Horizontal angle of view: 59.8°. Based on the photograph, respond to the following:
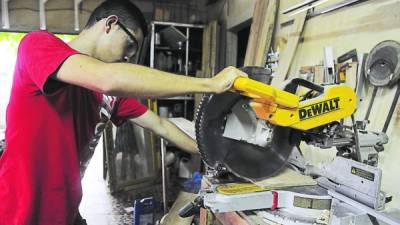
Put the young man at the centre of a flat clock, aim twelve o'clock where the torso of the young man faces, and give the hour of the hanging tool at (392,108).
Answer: The hanging tool is roughly at 12 o'clock from the young man.

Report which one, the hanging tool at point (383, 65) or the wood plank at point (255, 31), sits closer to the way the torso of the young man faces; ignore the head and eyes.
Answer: the hanging tool

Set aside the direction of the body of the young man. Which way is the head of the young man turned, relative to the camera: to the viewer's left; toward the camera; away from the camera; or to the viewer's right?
to the viewer's right

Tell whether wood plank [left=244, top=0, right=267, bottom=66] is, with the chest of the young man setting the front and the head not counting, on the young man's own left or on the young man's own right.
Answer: on the young man's own left

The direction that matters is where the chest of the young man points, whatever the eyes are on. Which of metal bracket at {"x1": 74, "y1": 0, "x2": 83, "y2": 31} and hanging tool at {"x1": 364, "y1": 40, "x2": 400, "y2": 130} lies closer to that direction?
the hanging tool

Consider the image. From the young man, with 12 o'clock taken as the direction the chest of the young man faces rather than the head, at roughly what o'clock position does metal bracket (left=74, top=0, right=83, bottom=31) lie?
The metal bracket is roughly at 9 o'clock from the young man.

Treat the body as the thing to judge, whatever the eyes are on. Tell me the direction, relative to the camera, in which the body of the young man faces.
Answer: to the viewer's right

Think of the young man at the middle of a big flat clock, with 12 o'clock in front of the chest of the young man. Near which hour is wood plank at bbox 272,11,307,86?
The wood plank is roughly at 11 o'clock from the young man.
